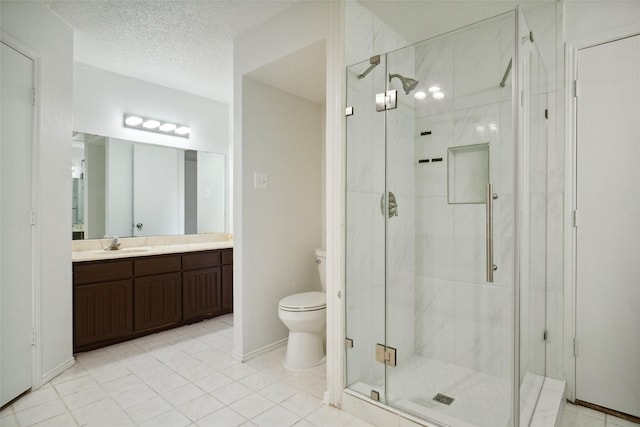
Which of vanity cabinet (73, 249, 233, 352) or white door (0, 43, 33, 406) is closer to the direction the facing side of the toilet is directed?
the white door

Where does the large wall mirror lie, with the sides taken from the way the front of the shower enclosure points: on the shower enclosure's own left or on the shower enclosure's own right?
on the shower enclosure's own right

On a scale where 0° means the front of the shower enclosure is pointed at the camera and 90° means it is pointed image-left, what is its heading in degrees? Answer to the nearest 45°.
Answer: approximately 45°

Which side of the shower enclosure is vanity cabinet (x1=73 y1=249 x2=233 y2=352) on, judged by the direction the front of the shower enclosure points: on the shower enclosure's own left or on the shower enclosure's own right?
on the shower enclosure's own right

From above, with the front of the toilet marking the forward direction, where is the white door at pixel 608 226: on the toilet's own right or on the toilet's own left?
on the toilet's own left

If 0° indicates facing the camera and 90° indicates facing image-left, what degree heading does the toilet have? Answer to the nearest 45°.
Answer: approximately 45°

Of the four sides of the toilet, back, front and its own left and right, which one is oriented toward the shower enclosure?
left

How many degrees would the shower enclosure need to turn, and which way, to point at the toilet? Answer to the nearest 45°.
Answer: approximately 45° to its right

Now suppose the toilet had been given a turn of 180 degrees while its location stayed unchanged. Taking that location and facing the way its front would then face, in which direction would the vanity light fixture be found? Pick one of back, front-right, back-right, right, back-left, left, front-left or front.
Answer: left

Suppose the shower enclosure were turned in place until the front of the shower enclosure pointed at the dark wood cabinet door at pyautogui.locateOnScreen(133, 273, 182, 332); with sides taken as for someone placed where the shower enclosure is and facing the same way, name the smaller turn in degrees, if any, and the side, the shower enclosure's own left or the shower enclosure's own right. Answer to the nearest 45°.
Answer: approximately 45° to the shower enclosure's own right

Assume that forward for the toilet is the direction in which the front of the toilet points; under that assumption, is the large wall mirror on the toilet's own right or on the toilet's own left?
on the toilet's own right

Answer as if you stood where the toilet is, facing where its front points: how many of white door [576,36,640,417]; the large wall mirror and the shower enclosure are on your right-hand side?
1
